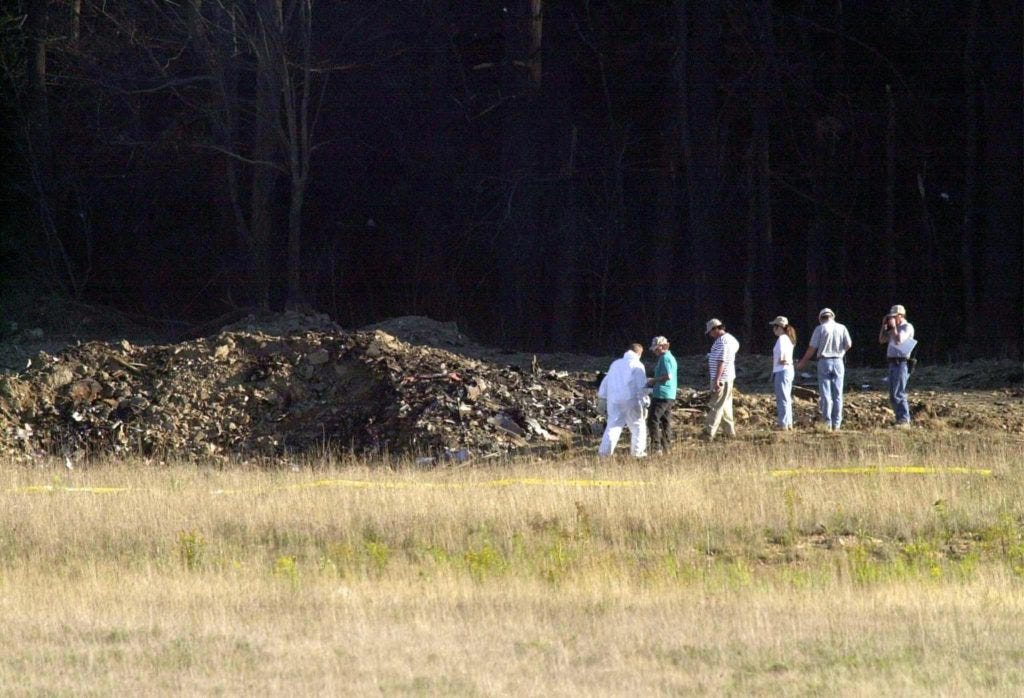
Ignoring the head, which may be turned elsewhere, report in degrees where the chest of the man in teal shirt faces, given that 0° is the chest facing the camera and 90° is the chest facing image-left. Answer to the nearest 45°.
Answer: approximately 90°

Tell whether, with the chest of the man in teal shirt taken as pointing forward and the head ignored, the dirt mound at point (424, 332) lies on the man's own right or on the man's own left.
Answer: on the man's own right

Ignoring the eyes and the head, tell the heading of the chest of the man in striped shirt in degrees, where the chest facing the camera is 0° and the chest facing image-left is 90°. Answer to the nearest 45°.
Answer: approximately 90°

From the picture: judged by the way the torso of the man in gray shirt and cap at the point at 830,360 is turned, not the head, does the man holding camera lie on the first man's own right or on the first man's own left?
on the first man's own right

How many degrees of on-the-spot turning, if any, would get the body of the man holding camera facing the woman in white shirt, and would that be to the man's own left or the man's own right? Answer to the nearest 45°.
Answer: approximately 45° to the man's own right

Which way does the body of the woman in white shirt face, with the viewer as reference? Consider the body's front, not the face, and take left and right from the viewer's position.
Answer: facing to the left of the viewer

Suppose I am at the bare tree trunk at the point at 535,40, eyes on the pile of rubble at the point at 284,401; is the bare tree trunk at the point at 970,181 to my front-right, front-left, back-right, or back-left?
back-left

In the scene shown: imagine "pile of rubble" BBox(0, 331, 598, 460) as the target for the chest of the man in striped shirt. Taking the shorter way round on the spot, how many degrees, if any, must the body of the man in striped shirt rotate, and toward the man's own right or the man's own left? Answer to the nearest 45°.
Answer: approximately 45° to the man's own right
